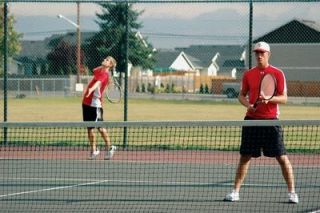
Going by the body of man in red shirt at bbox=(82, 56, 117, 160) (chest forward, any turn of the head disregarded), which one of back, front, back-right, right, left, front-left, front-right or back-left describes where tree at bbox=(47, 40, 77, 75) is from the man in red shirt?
right

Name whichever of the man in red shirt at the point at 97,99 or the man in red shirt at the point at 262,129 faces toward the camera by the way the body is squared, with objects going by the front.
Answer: the man in red shirt at the point at 262,129

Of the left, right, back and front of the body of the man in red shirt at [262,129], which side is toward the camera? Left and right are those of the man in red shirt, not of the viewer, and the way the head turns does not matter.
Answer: front
